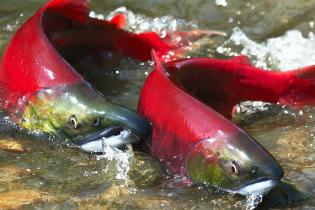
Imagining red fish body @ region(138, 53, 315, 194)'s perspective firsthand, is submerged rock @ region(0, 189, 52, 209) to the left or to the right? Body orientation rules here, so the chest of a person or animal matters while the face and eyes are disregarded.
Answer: on its right

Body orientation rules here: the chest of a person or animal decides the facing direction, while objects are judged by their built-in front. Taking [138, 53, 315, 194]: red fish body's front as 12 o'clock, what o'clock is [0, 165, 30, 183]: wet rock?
The wet rock is roughly at 4 o'clock from the red fish body.

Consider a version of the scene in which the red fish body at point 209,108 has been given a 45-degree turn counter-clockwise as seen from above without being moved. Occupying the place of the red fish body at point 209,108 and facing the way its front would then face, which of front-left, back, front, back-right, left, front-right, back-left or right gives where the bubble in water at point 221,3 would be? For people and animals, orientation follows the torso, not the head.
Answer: left

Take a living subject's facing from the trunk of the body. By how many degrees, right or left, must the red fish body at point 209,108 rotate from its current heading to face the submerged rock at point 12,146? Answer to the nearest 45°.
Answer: approximately 135° to its right

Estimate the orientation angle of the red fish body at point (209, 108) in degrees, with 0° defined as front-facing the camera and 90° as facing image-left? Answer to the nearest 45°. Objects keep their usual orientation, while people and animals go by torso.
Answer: approximately 315°

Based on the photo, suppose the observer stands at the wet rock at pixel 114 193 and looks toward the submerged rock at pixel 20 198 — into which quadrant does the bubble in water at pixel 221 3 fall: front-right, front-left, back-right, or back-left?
back-right
